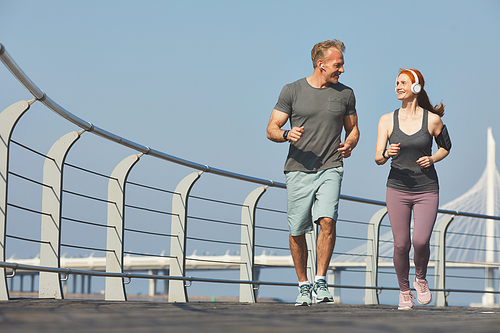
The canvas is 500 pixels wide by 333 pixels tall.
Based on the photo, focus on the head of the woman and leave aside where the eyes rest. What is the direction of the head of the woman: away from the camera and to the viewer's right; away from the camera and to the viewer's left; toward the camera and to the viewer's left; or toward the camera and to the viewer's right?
toward the camera and to the viewer's left

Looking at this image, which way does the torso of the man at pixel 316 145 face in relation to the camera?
toward the camera

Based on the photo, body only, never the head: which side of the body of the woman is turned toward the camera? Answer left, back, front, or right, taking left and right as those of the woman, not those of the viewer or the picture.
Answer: front

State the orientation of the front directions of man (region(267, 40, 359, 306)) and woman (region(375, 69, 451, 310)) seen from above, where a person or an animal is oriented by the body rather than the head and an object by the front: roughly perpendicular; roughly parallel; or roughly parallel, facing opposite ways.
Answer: roughly parallel

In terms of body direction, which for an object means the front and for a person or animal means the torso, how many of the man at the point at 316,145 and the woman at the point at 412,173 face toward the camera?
2

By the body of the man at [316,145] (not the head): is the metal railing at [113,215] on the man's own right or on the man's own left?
on the man's own right
